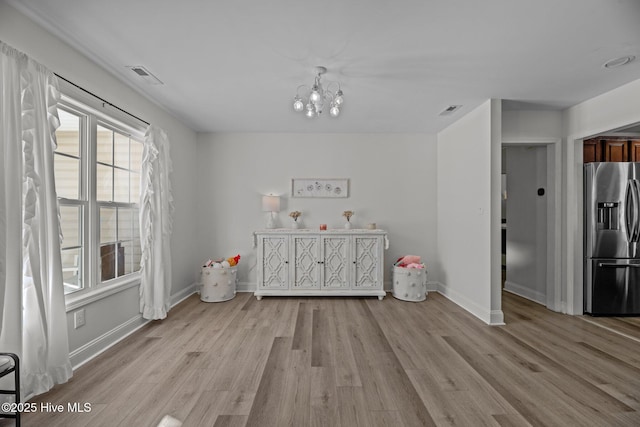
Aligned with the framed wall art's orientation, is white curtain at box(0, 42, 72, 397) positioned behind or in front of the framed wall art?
in front

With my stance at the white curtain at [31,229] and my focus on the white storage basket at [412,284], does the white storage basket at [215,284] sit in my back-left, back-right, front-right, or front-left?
front-left

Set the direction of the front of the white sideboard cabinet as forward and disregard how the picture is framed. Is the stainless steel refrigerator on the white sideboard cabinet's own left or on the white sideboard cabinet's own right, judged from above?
on the white sideboard cabinet's own left

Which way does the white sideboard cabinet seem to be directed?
toward the camera

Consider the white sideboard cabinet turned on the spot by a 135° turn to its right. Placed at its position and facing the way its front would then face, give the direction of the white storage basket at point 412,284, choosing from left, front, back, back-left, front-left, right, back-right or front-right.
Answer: back-right

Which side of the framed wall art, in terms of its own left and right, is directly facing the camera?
front

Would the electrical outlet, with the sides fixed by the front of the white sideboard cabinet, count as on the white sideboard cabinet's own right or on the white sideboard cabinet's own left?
on the white sideboard cabinet's own right

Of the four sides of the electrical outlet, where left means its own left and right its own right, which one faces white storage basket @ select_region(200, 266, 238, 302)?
left

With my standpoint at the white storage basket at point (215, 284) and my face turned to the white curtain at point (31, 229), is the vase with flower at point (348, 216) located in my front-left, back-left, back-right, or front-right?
back-left

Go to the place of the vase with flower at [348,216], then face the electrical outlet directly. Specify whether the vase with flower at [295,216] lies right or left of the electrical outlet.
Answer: right

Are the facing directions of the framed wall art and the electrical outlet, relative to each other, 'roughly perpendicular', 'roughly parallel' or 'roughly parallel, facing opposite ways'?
roughly perpendicular

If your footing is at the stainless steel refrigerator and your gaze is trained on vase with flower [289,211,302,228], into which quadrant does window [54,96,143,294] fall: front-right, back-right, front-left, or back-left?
front-left

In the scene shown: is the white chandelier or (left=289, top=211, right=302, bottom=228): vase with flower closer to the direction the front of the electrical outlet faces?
the white chandelier

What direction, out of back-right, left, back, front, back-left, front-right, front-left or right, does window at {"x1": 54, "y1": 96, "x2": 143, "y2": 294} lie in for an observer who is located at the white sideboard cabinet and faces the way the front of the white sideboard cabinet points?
front-right
